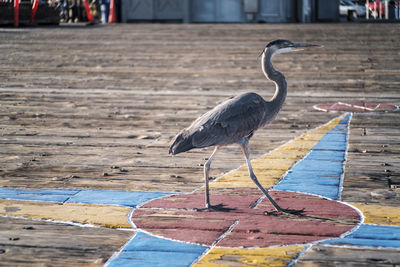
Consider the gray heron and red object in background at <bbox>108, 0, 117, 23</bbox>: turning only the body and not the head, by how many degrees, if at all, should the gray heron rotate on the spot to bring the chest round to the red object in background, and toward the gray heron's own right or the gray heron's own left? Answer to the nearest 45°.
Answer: approximately 90° to the gray heron's own left

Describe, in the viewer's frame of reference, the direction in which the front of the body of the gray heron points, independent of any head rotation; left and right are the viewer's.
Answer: facing to the right of the viewer

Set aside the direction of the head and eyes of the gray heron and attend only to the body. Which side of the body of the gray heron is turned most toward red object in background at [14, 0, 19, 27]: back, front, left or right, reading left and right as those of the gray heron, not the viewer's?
left
